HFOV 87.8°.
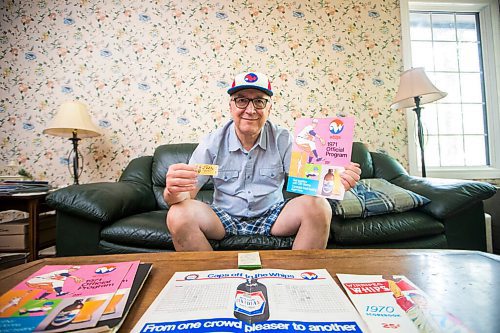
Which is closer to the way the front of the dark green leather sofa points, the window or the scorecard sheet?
the scorecard sheet

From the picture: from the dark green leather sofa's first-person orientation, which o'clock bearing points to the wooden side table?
The wooden side table is roughly at 3 o'clock from the dark green leather sofa.

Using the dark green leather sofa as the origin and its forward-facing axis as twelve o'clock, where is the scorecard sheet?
The scorecard sheet is roughly at 1 o'clock from the dark green leather sofa.

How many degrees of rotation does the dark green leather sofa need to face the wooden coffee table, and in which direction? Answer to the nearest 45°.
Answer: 0° — it already faces it

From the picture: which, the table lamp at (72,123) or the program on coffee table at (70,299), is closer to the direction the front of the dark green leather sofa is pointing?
the program on coffee table

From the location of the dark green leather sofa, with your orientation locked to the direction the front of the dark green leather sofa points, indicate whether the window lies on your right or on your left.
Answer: on your left

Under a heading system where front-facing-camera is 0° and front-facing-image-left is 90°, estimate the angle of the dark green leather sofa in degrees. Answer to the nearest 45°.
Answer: approximately 0°

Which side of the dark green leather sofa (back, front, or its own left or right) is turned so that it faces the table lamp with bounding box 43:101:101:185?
right

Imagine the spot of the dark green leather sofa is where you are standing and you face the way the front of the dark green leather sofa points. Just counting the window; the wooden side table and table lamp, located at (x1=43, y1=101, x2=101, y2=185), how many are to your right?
2

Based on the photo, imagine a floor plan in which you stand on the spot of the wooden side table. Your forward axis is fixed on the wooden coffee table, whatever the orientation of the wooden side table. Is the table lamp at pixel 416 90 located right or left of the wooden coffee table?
left
